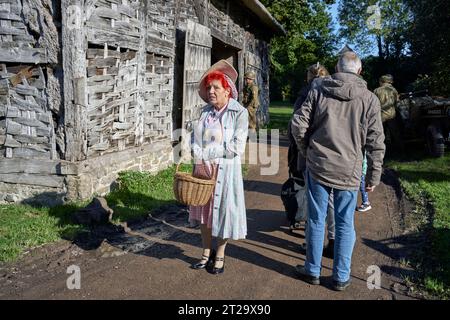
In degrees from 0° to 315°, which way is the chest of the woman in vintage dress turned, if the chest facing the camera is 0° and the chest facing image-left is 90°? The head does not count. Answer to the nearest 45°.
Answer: approximately 45°

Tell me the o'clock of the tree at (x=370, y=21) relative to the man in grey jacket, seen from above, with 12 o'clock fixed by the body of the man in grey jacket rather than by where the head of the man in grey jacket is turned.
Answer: The tree is roughly at 12 o'clock from the man in grey jacket.

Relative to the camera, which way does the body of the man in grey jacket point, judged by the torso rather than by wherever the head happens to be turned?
away from the camera

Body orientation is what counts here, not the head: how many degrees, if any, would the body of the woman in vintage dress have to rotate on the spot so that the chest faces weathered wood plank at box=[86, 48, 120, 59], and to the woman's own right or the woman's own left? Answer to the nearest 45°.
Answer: approximately 90° to the woman's own right

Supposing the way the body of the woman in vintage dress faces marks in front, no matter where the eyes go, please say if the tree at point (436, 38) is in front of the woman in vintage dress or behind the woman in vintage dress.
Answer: behind

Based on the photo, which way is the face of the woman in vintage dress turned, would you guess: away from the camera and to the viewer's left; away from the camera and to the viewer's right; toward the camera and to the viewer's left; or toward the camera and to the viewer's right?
toward the camera and to the viewer's left

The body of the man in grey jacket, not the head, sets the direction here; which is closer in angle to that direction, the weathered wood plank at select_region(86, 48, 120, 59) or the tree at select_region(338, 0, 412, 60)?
the tree

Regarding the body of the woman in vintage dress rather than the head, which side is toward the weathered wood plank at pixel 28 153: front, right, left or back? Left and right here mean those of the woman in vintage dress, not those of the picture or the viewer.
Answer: right

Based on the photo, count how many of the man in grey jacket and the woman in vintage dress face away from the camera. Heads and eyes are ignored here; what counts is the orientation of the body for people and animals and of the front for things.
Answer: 1

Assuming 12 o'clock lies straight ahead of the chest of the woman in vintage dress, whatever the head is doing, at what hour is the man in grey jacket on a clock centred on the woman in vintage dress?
The man in grey jacket is roughly at 8 o'clock from the woman in vintage dress.

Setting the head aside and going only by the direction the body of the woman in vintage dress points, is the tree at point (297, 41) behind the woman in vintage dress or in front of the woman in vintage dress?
behind

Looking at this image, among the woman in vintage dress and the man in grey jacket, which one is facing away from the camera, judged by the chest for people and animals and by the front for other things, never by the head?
the man in grey jacket

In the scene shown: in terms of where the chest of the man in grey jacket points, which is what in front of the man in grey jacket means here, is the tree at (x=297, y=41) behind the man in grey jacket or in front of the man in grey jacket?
in front

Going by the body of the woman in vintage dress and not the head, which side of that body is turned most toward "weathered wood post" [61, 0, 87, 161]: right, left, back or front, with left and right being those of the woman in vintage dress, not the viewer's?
right

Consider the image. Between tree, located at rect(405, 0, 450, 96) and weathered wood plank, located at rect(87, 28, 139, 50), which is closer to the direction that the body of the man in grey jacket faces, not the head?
the tree

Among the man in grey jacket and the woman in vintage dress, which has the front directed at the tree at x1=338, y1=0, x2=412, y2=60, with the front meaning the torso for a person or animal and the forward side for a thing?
the man in grey jacket

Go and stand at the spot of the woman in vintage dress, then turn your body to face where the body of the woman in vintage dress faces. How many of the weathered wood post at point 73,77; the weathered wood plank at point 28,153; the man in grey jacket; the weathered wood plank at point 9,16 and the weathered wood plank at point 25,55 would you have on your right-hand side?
4
